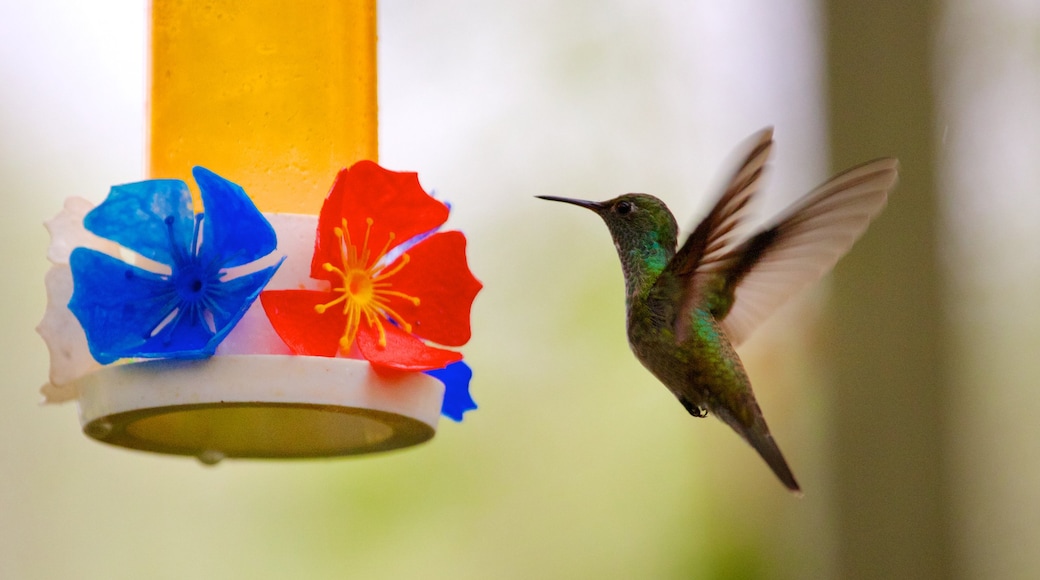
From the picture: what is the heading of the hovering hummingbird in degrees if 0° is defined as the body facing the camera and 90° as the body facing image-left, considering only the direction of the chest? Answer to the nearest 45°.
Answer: approximately 90°

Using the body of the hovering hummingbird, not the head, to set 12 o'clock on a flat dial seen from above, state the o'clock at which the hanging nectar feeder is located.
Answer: The hanging nectar feeder is roughly at 11 o'clock from the hovering hummingbird.

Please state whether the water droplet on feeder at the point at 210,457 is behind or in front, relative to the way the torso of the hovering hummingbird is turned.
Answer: in front

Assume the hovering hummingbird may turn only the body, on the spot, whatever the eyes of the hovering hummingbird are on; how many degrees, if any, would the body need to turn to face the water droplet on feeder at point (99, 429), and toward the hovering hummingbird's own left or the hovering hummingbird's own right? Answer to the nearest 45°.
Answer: approximately 45° to the hovering hummingbird's own left
